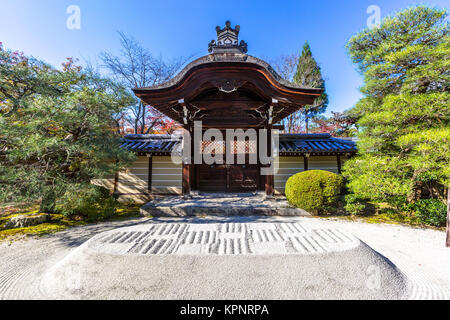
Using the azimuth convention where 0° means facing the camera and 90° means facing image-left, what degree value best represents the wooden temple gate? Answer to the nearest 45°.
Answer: approximately 0°

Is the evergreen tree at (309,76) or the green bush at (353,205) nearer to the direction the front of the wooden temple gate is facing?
the green bush

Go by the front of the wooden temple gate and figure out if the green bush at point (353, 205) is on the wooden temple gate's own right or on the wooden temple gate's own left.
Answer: on the wooden temple gate's own left

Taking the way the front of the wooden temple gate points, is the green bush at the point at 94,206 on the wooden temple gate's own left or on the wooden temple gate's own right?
on the wooden temple gate's own right

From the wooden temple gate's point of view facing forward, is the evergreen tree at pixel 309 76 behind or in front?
behind
